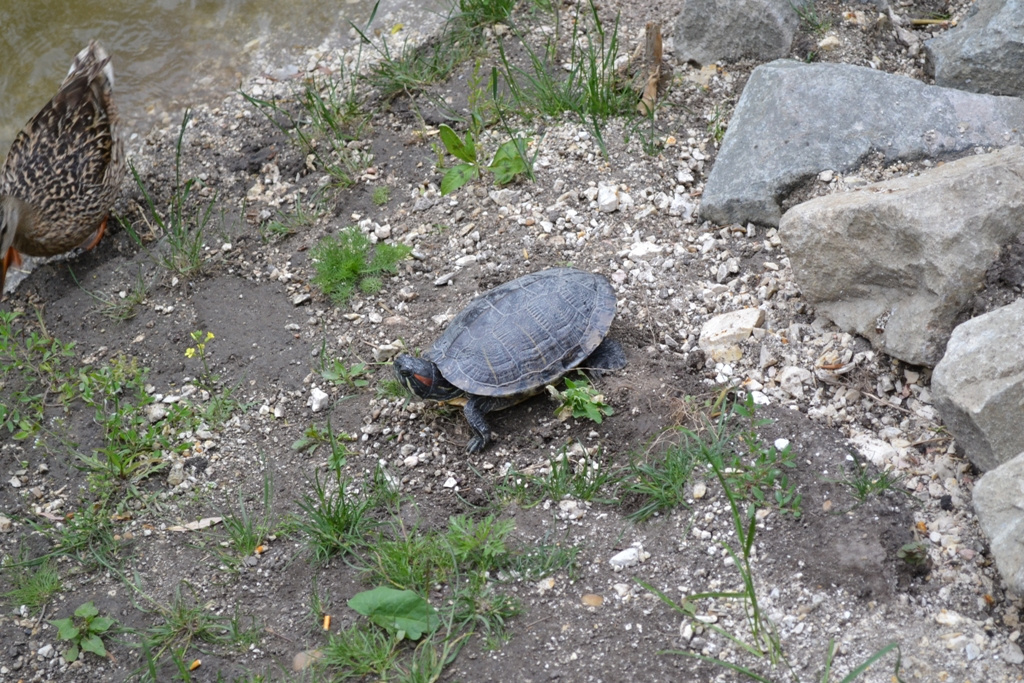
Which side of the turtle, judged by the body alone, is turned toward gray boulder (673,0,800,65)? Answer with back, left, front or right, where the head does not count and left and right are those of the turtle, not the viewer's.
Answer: back

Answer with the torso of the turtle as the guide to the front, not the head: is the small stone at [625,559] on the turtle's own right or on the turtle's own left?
on the turtle's own left

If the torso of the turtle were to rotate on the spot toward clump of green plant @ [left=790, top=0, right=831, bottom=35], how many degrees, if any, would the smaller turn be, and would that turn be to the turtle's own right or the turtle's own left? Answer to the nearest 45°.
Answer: approximately 180°

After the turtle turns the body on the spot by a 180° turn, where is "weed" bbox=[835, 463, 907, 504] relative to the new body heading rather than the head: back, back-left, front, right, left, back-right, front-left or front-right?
right

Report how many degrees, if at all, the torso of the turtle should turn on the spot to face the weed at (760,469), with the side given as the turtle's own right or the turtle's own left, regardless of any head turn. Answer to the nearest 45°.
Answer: approximately 90° to the turtle's own left

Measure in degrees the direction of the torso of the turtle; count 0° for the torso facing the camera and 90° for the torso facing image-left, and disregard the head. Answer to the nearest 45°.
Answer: approximately 45°

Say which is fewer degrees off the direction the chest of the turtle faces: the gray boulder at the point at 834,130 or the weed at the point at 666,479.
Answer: the weed

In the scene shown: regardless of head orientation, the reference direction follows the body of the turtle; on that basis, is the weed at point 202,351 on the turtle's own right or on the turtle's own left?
on the turtle's own right

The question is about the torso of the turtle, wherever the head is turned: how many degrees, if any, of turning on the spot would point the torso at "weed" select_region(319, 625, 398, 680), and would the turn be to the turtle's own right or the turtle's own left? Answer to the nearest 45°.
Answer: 0° — it already faces it

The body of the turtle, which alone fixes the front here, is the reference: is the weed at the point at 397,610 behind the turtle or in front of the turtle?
in front

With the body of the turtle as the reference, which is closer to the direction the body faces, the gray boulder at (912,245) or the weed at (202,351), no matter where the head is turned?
the weed

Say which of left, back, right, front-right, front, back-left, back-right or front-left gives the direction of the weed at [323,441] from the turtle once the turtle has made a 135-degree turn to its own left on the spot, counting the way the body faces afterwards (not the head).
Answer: back

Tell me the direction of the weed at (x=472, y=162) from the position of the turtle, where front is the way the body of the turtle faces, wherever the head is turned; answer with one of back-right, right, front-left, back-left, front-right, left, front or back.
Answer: back-right

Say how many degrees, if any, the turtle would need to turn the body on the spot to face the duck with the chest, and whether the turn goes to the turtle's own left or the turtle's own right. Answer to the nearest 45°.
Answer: approximately 90° to the turtle's own right
